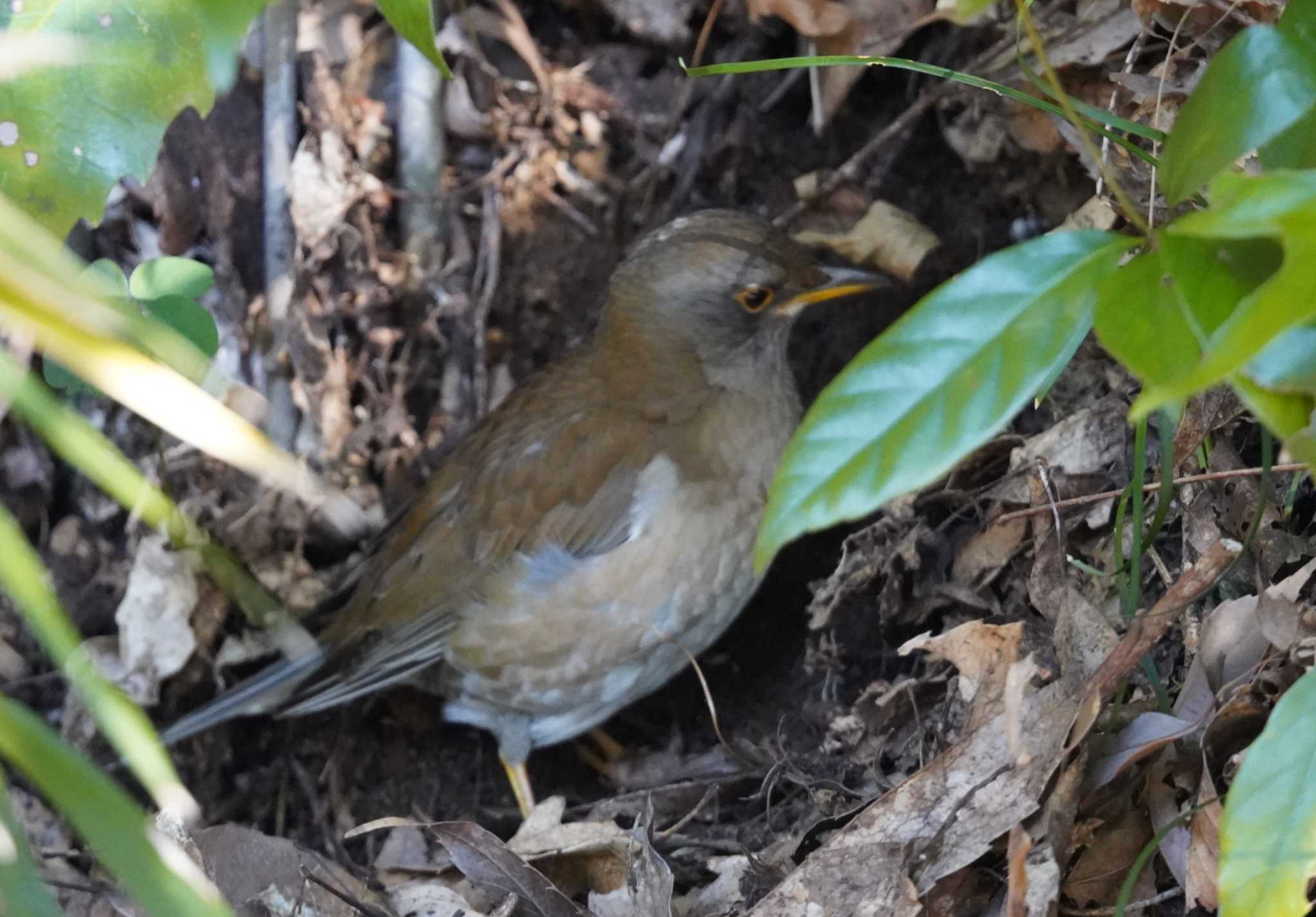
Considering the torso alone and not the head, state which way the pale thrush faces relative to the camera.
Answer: to the viewer's right

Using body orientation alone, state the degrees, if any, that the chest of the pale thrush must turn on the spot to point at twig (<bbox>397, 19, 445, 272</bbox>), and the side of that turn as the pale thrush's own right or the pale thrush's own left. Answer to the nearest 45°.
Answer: approximately 90° to the pale thrush's own left

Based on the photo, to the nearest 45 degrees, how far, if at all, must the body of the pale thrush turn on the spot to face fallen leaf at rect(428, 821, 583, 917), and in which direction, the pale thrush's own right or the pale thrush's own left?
approximately 90° to the pale thrush's own right

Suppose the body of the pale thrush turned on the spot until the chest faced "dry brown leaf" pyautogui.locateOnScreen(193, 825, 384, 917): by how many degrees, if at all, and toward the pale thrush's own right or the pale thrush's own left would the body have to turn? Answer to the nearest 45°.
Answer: approximately 135° to the pale thrush's own right

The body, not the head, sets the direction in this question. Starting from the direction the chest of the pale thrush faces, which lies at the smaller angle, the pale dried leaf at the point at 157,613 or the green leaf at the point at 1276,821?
the green leaf

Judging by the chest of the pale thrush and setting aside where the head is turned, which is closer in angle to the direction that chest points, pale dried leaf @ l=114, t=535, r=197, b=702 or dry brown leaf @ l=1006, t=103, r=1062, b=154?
the dry brown leaf
